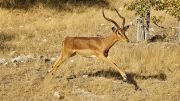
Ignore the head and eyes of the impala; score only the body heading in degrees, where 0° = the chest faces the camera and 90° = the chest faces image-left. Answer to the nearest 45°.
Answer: approximately 270°
